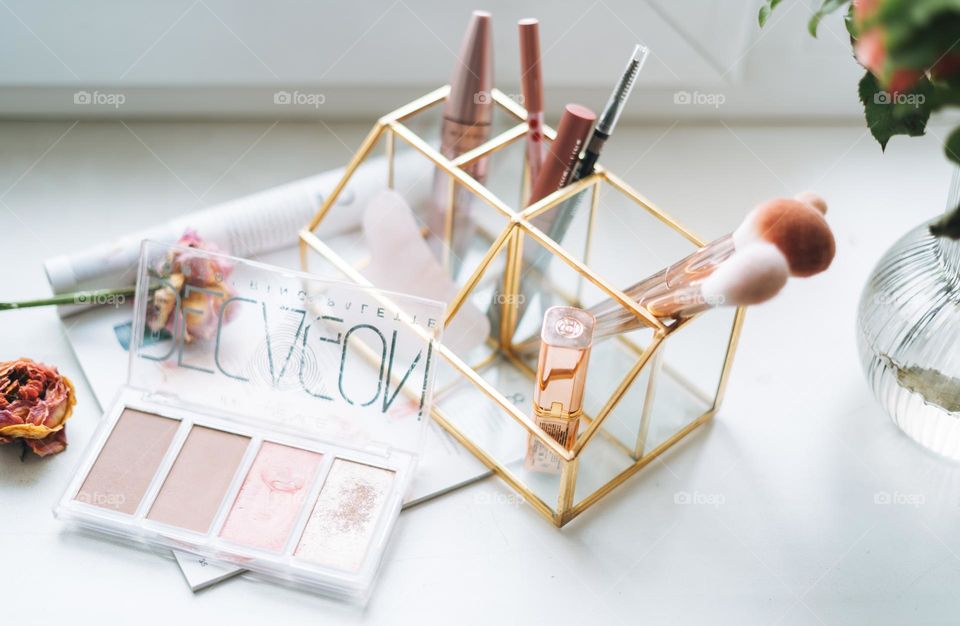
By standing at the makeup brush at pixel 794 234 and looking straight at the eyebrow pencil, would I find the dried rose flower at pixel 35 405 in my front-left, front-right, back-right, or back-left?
front-left

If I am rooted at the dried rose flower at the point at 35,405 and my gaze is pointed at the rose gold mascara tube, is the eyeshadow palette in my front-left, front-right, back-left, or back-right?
front-right

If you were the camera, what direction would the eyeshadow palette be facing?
facing the viewer and to the left of the viewer
